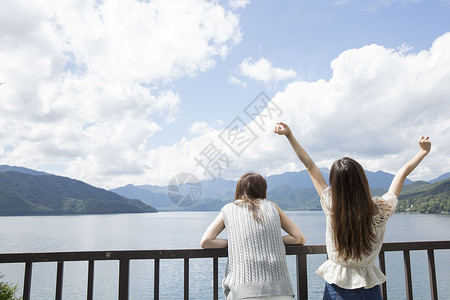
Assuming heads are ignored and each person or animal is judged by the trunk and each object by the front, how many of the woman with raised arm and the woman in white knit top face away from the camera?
2

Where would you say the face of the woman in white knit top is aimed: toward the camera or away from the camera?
away from the camera

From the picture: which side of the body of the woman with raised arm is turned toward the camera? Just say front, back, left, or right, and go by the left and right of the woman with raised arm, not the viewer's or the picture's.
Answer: back

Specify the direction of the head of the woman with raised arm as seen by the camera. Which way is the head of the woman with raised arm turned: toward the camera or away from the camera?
away from the camera

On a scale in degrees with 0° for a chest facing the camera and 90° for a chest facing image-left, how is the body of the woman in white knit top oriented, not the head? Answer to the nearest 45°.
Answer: approximately 180°
